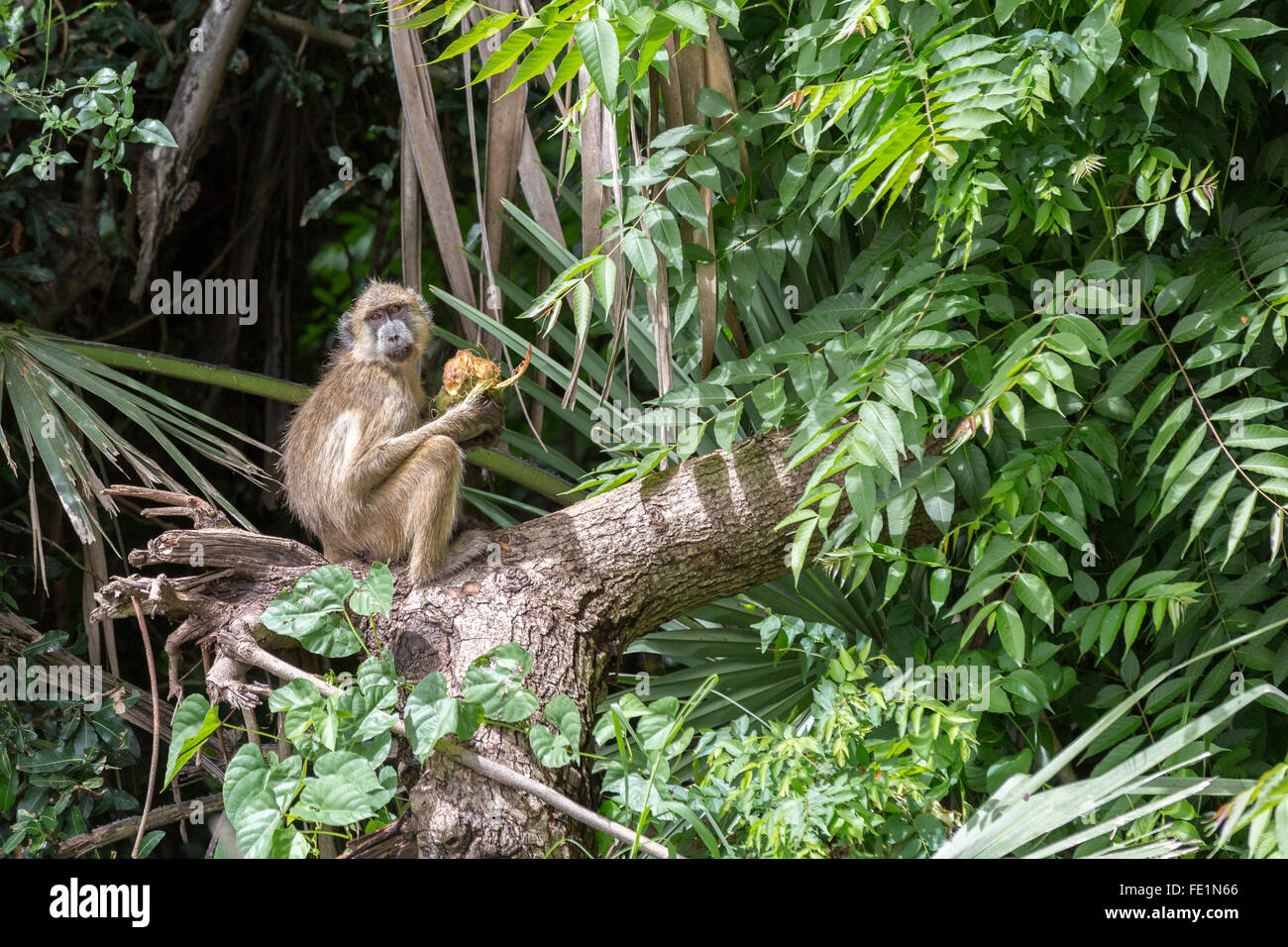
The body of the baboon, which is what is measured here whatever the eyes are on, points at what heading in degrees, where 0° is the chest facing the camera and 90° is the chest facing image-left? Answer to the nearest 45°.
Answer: approximately 270°

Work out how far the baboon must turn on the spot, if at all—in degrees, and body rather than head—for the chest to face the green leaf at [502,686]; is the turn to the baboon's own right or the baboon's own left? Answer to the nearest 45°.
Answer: approximately 90° to the baboon's own right

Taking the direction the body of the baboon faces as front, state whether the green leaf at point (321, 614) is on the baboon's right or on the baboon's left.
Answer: on the baboon's right
